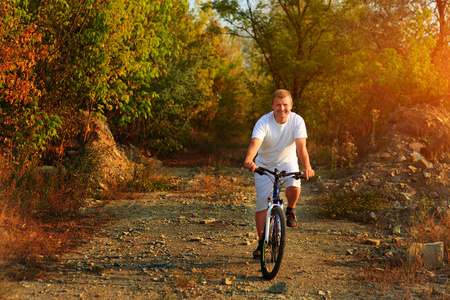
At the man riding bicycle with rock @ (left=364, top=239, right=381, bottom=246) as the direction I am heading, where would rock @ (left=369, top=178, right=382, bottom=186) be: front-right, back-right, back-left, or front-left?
front-left

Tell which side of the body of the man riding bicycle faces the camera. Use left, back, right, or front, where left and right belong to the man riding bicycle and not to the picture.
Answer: front

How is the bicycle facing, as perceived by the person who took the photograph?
facing the viewer

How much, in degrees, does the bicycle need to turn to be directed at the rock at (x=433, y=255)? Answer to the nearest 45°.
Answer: approximately 90° to its left

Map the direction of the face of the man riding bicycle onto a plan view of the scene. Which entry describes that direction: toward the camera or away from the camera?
toward the camera

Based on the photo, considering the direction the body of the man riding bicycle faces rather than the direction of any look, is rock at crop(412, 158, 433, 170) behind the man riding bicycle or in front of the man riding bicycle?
behind

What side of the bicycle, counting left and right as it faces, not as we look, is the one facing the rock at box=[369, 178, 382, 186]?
back

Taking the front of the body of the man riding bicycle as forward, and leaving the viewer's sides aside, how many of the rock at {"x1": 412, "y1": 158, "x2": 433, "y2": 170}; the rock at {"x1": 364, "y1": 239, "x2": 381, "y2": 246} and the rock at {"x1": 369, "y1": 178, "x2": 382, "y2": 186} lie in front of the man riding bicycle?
0
